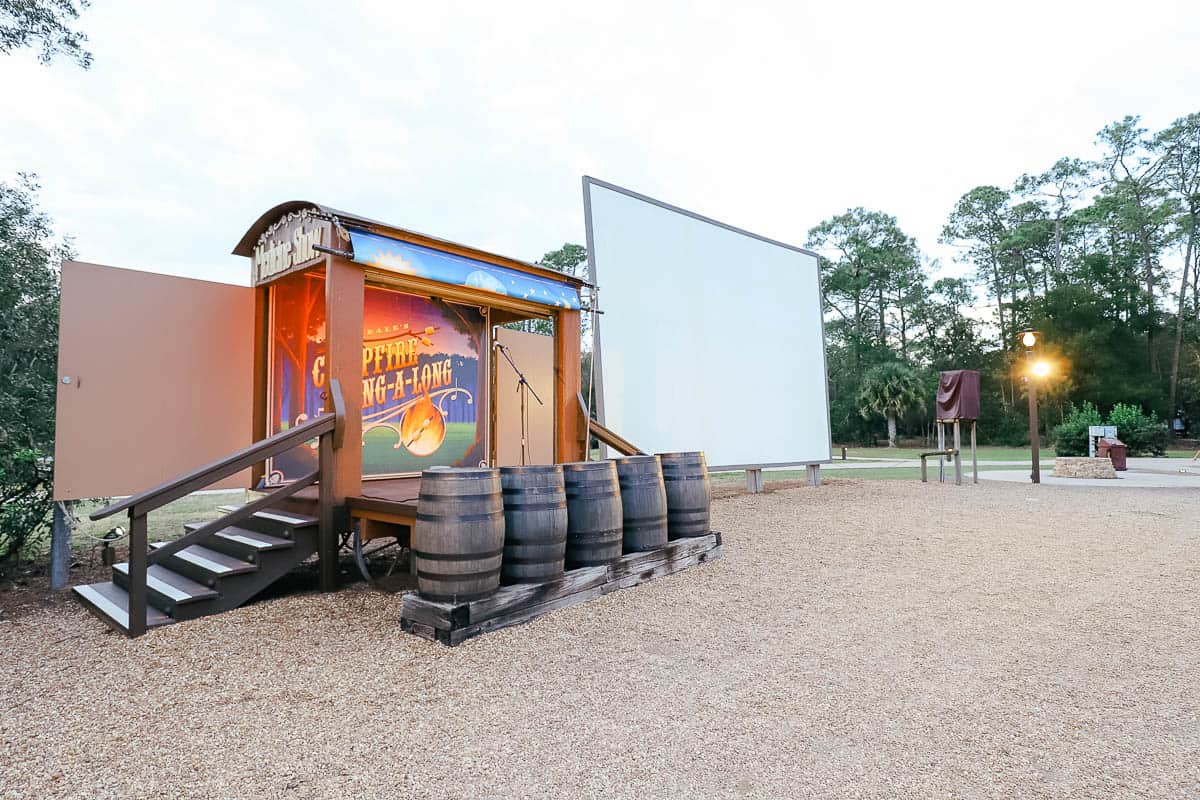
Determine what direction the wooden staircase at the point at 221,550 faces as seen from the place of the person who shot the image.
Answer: facing the viewer and to the left of the viewer

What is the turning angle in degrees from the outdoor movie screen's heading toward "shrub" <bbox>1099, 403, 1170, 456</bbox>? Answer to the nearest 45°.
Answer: approximately 90° to its left

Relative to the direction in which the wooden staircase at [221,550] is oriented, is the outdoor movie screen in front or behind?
behind

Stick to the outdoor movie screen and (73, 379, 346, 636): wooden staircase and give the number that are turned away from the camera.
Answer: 0

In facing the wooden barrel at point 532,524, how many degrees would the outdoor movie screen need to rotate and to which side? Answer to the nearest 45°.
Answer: approximately 45° to its right

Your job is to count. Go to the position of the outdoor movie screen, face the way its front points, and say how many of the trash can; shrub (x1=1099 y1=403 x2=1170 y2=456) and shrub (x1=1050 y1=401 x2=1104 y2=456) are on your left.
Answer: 3

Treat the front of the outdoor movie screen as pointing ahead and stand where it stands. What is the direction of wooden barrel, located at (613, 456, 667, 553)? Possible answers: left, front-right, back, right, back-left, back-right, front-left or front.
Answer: front-right

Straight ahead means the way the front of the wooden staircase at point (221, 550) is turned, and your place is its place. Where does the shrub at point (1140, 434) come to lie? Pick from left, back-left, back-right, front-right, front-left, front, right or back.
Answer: back-left

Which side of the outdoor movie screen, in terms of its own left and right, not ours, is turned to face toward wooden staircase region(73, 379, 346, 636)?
right

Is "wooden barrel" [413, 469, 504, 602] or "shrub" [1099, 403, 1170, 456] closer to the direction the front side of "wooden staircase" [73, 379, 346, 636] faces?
the wooden barrel

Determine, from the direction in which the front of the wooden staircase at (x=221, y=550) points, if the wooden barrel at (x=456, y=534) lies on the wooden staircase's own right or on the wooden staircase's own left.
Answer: on the wooden staircase's own left

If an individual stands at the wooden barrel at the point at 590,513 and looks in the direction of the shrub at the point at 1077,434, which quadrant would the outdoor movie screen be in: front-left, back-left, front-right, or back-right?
front-left

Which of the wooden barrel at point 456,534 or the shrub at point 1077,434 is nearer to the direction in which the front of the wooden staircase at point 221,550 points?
the wooden barrel

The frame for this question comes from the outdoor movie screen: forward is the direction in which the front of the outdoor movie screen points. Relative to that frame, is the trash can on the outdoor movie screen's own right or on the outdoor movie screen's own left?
on the outdoor movie screen's own left

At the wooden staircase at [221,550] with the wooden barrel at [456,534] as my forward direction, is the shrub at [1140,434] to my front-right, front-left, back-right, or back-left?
front-left
